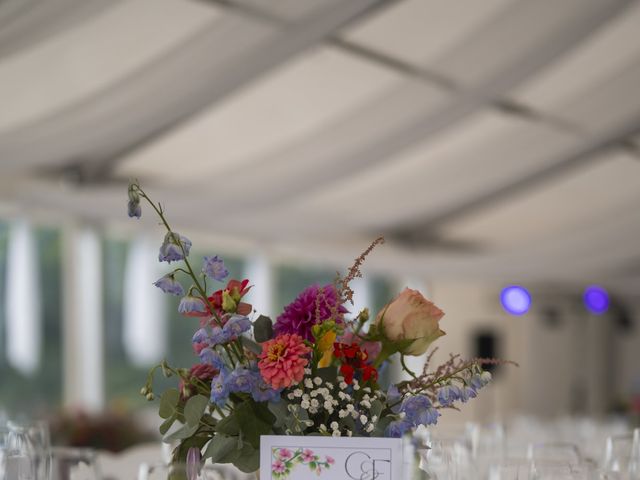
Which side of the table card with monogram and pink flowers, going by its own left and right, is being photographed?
front

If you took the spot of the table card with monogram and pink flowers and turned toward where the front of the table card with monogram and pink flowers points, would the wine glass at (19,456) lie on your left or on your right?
on your right

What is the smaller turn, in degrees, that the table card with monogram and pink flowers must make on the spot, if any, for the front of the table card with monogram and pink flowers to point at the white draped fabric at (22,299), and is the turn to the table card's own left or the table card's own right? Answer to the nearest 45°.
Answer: approximately 180°
